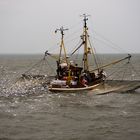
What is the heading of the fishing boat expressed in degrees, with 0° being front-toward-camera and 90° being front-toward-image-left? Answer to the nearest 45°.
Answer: approximately 225°
